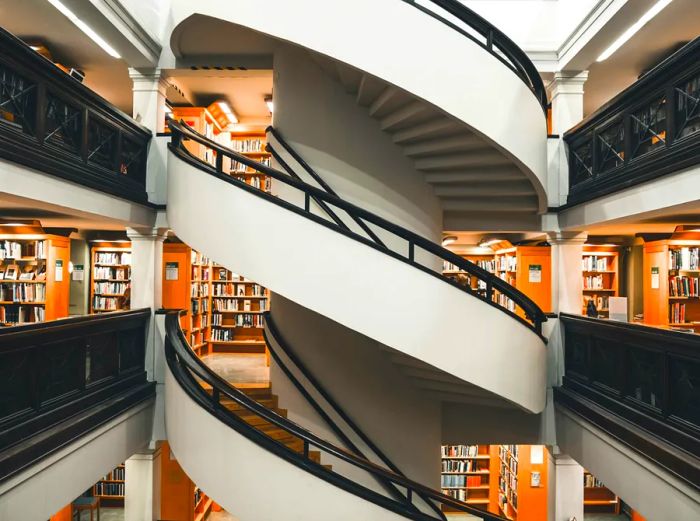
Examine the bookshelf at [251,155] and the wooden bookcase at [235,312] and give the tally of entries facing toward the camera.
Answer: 2

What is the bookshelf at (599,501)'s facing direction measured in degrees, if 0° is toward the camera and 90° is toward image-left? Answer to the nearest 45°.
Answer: approximately 0°

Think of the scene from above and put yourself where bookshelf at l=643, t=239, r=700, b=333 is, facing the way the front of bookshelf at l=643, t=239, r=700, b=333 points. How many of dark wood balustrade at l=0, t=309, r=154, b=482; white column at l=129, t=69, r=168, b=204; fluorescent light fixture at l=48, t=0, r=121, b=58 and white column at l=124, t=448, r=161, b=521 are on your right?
4

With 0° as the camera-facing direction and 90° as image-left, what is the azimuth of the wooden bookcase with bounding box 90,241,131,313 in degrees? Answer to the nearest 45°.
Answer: approximately 0°

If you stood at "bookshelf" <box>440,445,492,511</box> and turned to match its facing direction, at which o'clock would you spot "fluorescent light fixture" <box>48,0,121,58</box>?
The fluorescent light fixture is roughly at 1 o'clock from the bookshelf.

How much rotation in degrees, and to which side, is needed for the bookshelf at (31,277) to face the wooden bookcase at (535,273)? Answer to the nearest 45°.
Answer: approximately 90° to its left
